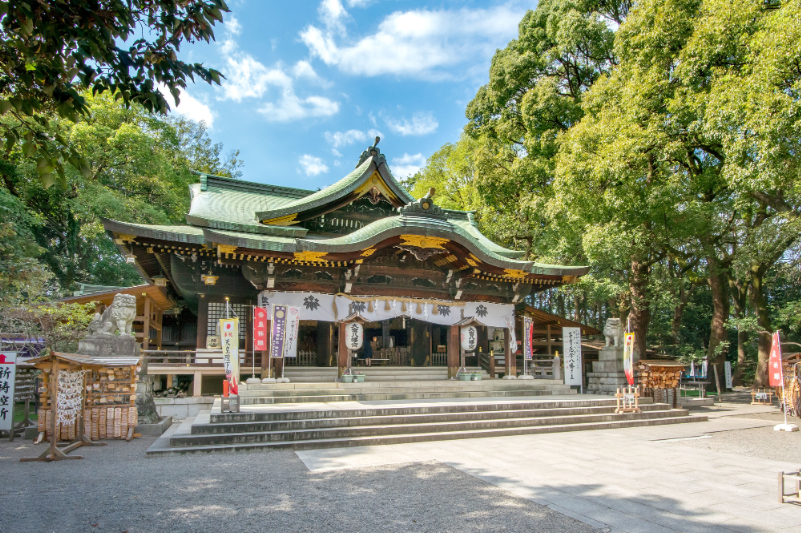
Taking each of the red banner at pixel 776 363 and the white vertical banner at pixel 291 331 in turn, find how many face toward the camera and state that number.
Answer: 2

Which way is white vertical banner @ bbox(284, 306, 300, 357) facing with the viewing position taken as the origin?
facing the viewer

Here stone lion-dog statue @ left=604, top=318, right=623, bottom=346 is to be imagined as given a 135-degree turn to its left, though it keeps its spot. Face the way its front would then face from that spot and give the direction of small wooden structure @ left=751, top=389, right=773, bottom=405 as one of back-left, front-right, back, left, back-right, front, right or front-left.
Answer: front-right

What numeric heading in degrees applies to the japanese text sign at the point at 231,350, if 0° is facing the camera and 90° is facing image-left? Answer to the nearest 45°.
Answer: approximately 0°

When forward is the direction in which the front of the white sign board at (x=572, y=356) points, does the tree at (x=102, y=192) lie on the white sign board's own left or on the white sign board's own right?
on the white sign board's own right

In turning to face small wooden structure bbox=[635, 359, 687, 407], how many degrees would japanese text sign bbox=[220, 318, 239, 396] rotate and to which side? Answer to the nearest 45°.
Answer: approximately 90° to its left

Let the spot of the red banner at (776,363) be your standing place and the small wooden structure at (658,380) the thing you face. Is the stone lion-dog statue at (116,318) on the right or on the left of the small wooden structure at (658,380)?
left

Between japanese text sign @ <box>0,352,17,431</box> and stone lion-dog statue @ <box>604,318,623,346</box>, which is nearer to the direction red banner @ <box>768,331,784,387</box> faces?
the japanese text sign

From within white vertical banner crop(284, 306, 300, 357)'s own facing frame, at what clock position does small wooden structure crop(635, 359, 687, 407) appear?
The small wooden structure is roughly at 9 o'clock from the white vertical banner.

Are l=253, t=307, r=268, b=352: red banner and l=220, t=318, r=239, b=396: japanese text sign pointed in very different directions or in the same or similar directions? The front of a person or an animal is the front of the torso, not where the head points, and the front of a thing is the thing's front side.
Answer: same or similar directions

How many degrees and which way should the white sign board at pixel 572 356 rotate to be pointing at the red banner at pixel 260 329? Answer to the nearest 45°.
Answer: approximately 45° to its right

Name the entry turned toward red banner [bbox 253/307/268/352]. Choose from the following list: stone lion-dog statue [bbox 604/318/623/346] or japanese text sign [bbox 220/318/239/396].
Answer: the stone lion-dog statue

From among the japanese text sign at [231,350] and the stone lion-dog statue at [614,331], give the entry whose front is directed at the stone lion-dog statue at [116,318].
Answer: the stone lion-dog statue at [614,331]

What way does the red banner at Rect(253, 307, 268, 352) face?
toward the camera

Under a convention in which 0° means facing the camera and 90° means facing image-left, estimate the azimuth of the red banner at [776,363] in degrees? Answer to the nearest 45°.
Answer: approximately 0°

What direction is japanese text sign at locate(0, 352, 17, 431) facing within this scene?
toward the camera

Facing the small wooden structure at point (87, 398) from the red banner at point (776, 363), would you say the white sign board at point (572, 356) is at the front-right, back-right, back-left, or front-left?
front-right

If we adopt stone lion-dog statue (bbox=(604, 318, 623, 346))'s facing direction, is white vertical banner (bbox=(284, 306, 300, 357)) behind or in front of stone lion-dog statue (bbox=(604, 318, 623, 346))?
in front
